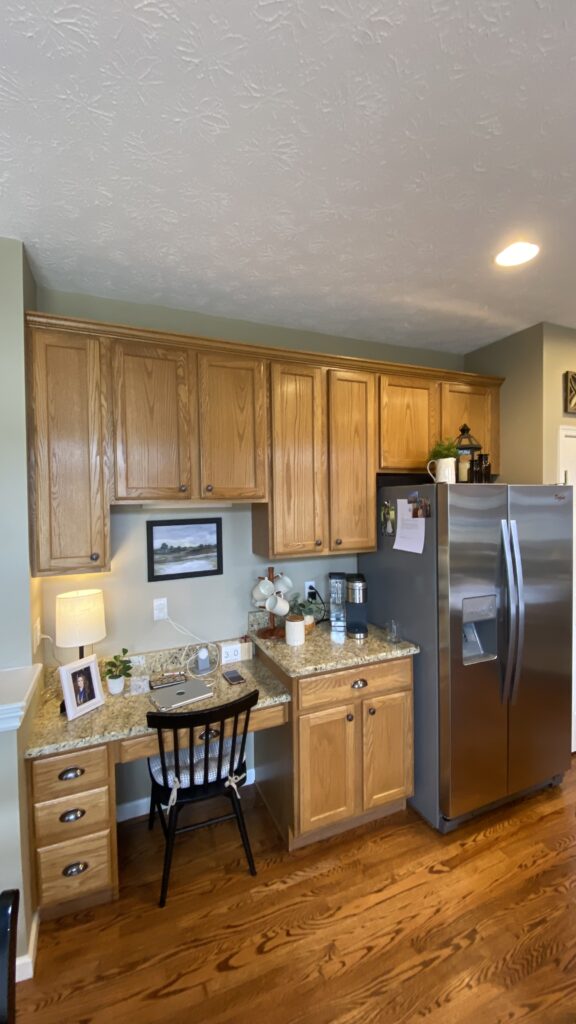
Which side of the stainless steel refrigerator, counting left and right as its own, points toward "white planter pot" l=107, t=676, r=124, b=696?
right

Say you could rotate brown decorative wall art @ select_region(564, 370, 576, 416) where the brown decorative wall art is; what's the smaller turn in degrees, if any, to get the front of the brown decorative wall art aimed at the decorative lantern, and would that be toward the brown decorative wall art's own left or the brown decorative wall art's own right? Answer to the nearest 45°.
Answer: approximately 90° to the brown decorative wall art's own right

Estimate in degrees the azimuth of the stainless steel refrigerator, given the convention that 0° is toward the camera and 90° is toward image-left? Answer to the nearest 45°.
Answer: approximately 315°

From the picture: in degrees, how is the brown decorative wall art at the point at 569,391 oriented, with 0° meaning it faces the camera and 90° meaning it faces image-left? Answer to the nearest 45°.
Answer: approximately 315°

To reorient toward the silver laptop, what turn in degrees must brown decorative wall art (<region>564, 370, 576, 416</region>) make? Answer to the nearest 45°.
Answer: approximately 90° to its right

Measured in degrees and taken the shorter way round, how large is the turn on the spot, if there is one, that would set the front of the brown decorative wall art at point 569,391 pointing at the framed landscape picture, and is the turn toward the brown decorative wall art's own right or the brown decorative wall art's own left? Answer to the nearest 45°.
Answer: approximately 90° to the brown decorative wall art's own right

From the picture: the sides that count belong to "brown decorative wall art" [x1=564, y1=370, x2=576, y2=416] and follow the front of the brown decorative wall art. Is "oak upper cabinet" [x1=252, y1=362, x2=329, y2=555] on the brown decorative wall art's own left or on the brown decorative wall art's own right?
on the brown decorative wall art's own right

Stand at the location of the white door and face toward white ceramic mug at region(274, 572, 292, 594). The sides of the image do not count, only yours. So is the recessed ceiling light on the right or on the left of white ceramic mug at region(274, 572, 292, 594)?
left

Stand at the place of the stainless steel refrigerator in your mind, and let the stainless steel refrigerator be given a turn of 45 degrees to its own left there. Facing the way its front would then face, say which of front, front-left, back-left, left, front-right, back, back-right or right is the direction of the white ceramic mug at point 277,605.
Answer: back
